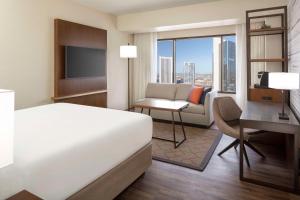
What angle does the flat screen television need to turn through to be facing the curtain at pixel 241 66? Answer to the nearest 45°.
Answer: approximately 45° to its left

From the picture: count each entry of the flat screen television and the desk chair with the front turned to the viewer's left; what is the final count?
0

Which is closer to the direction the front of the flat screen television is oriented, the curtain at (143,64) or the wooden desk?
the wooden desk

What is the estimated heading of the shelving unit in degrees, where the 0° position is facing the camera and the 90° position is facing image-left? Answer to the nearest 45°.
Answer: approximately 45°
